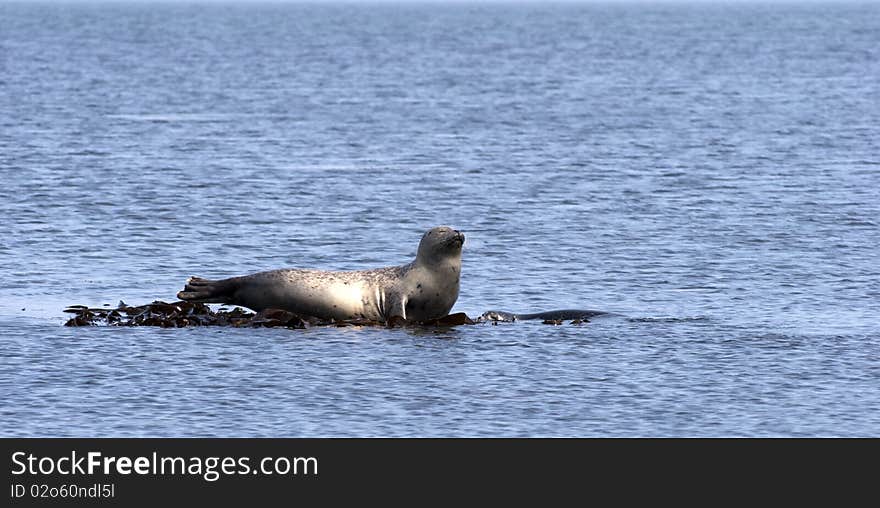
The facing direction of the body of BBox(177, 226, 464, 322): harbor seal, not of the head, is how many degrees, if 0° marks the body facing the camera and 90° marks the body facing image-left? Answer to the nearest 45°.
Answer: approximately 270°

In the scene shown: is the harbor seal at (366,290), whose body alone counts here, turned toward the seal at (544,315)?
yes
